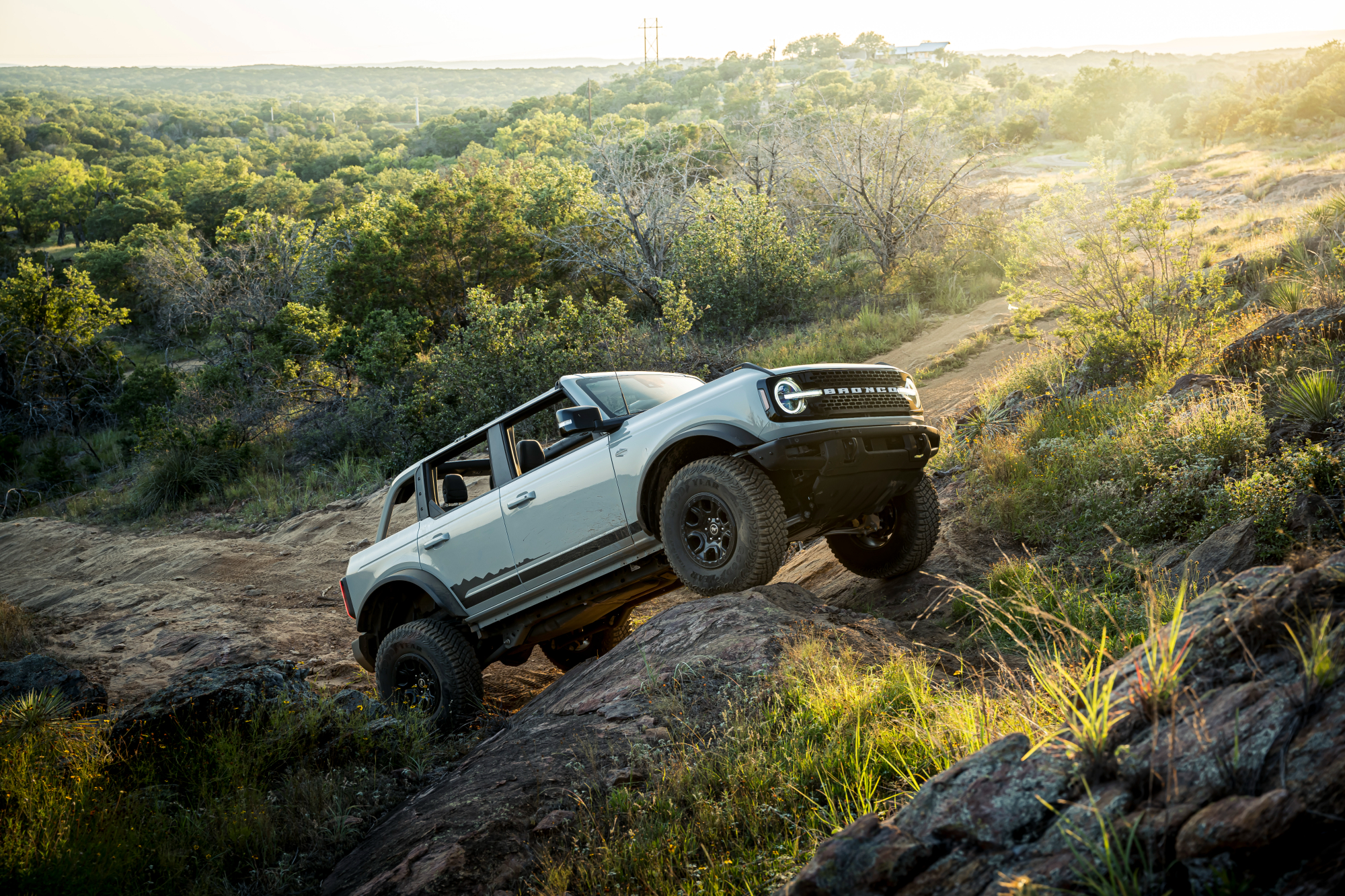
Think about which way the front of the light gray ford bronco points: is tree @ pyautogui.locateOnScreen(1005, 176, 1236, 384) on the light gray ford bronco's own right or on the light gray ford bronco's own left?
on the light gray ford bronco's own left

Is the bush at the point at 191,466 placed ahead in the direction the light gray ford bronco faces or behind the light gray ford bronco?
behind

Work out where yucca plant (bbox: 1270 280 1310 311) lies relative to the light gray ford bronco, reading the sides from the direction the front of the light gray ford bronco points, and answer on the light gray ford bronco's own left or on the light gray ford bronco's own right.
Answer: on the light gray ford bronco's own left

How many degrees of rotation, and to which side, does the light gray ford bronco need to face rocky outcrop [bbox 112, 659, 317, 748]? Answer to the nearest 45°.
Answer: approximately 135° to its right

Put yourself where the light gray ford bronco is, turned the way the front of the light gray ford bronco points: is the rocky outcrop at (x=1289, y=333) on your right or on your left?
on your left

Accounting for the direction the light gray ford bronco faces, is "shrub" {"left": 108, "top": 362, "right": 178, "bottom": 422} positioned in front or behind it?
behind

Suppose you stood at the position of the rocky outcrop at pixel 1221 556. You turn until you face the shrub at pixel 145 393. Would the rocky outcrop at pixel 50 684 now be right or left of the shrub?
left

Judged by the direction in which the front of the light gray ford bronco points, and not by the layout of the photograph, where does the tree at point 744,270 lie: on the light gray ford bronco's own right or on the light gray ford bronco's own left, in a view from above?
on the light gray ford bronco's own left

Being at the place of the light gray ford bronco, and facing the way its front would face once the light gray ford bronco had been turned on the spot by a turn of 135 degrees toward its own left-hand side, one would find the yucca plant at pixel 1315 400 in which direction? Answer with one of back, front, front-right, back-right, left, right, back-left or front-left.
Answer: right

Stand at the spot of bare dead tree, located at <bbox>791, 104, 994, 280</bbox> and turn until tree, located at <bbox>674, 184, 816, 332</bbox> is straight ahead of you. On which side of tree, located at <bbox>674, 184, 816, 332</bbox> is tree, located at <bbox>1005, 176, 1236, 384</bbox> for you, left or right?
left

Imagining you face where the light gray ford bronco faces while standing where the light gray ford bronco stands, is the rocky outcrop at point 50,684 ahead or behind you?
behind

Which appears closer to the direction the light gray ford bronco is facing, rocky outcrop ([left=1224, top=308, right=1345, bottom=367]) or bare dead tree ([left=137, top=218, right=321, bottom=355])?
the rocky outcrop

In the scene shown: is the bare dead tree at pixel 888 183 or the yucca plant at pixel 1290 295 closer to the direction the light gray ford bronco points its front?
the yucca plant

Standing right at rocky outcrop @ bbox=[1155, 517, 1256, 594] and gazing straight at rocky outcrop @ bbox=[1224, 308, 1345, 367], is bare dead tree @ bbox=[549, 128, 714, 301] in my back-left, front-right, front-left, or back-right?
front-left

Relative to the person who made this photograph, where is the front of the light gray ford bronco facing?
facing the viewer and to the right of the viewer
